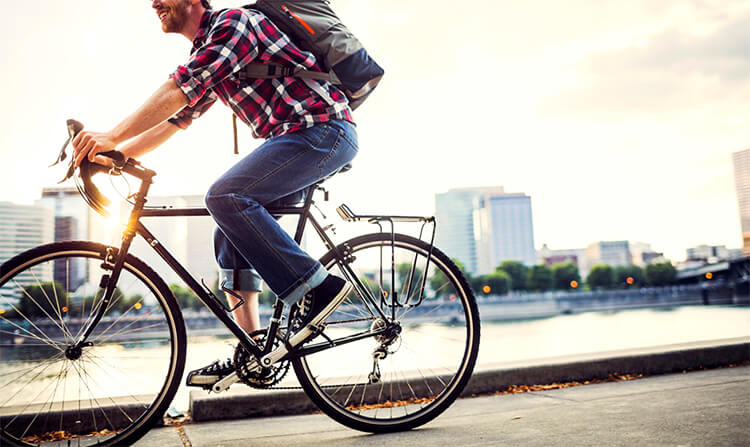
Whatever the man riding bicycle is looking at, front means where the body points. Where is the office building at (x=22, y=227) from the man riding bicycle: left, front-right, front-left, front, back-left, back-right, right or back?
front-right

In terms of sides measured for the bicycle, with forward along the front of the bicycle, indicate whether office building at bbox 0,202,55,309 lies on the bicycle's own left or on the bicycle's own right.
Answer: on the bicycle's own right

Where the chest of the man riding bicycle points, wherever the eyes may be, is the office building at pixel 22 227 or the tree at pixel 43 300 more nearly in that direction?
the tree

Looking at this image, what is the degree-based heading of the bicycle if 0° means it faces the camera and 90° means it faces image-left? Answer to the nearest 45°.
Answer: approximately 90°

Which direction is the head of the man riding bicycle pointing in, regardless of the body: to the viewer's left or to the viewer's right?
to the viewer's left

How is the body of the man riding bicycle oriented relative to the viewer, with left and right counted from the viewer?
facing to the left of the viewer
